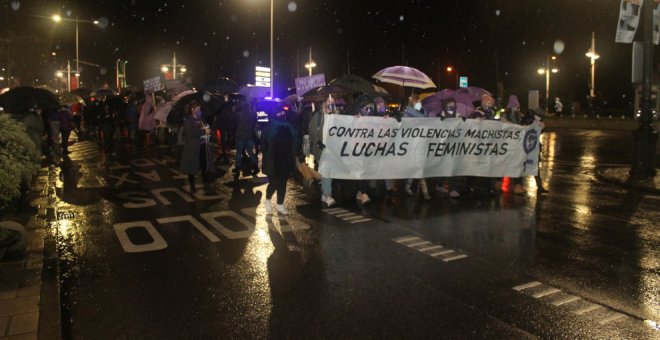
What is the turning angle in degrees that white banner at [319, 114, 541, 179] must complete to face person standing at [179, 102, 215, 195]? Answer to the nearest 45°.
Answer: approximately 90° to its right

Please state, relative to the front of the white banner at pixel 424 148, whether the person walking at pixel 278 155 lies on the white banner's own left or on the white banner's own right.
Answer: on the white banner's own right

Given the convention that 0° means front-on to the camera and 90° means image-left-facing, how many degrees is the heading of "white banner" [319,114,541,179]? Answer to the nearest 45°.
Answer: approximately 0°

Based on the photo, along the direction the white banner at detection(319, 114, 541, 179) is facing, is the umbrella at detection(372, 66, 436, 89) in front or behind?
behind

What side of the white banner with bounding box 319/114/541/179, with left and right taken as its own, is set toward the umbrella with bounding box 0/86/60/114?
right

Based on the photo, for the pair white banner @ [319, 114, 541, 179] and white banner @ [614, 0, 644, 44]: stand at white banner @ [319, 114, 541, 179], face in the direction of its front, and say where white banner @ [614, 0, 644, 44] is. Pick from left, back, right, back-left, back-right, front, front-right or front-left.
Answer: back-left
